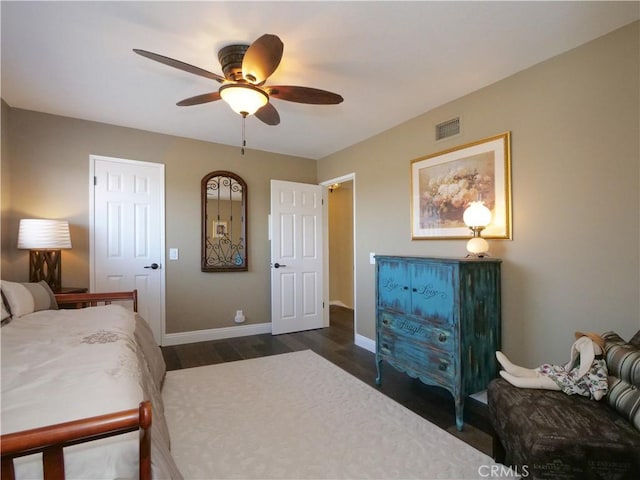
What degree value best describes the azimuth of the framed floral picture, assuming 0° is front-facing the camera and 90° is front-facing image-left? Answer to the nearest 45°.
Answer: approximately 45°

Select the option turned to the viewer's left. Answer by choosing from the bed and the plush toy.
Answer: the plush toy

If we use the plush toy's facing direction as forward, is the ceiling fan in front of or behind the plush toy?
in front

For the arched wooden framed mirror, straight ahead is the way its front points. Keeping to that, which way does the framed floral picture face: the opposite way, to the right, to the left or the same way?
to the right

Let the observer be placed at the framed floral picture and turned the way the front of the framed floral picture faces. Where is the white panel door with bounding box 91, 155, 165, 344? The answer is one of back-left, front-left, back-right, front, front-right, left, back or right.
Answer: front-right

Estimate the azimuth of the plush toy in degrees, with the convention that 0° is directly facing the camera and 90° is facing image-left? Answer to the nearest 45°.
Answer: approximately 90°

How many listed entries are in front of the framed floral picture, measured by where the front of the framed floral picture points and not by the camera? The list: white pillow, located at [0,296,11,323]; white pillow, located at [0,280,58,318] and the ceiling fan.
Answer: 3

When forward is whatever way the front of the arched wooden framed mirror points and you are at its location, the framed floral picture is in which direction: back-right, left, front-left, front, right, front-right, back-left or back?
front-left

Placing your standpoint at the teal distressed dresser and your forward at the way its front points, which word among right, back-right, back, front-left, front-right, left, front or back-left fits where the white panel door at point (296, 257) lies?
right

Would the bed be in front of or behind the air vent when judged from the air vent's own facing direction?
in front
